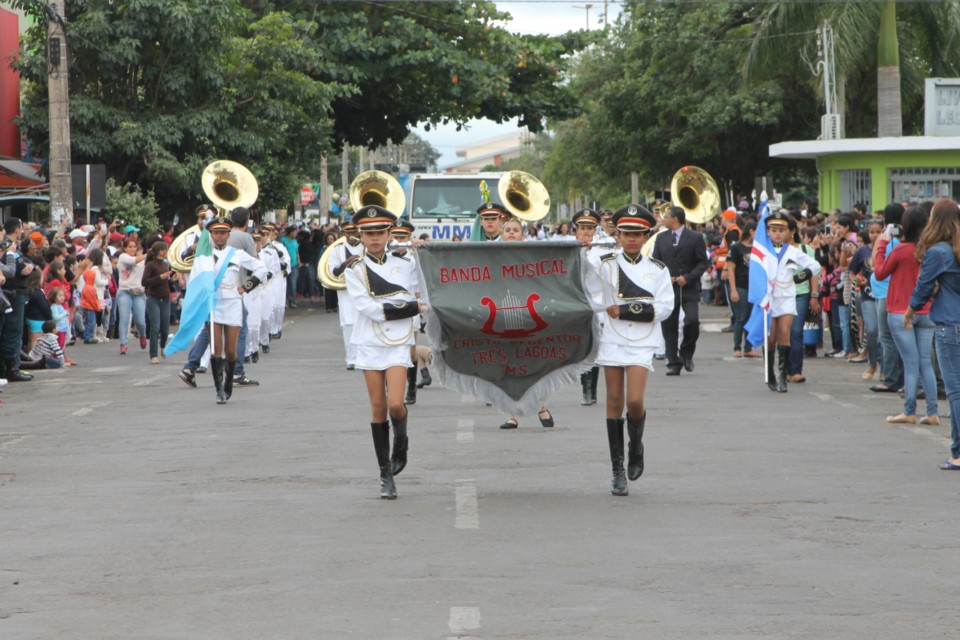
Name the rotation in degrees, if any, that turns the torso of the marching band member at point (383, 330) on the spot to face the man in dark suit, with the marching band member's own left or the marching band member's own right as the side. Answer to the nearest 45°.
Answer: approximately 135° to the marching band member's own left

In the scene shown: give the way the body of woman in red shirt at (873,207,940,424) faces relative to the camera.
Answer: to the viewer's left

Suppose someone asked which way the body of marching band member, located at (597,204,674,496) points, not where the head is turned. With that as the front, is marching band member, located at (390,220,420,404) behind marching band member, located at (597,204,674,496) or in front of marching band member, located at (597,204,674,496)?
behind

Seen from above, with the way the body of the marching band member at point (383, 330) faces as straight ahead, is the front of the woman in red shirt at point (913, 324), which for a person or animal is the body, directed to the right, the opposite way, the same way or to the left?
to the right

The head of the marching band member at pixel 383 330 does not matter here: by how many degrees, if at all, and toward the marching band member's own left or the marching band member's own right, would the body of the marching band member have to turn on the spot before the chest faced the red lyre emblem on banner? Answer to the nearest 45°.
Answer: approximately 90° to the marching band member's own left

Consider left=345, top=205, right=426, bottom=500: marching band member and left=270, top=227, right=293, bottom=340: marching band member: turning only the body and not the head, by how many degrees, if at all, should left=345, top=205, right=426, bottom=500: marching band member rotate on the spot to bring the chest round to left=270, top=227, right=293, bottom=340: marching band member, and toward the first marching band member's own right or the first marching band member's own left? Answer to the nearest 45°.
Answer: approximately 180°

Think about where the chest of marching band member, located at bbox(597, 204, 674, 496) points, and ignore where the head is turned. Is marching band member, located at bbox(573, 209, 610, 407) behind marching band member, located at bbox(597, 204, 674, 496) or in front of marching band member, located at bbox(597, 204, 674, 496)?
behind

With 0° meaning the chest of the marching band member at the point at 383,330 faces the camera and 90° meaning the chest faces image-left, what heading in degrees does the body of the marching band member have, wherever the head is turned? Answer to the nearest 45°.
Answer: approximately 0°

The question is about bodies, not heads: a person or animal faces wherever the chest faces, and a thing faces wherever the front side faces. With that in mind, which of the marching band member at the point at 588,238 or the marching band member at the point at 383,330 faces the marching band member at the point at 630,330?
the marching band member at the point at 588,238

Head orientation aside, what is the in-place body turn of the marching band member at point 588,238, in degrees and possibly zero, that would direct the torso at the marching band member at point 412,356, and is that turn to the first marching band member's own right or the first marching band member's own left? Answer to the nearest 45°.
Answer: approximately 90° to the first marching band member's own right

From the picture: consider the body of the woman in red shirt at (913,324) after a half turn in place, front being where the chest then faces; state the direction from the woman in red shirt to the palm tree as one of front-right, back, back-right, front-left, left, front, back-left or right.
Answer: left
